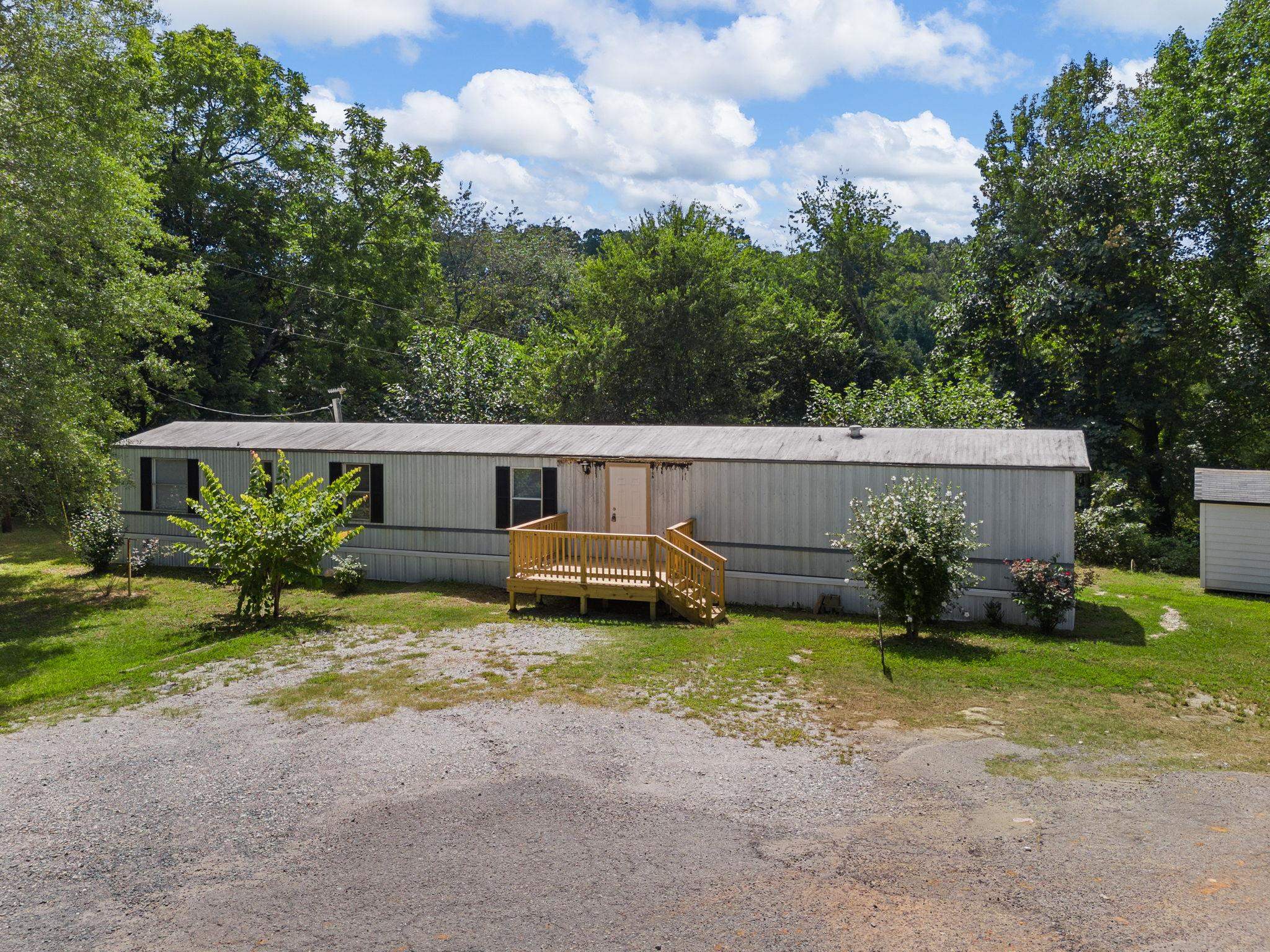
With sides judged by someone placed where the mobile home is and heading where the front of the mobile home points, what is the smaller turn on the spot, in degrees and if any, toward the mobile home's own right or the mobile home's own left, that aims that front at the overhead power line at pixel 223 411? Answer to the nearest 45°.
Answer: approximately 135° to the mobile home's own right

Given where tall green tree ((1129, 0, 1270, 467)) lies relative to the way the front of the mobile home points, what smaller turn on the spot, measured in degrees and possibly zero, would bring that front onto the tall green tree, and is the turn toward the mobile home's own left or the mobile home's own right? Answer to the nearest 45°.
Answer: approximately 135° to the mobile home's own left

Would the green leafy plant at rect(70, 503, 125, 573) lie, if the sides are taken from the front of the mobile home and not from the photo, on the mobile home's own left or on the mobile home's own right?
on the mobile home's own right

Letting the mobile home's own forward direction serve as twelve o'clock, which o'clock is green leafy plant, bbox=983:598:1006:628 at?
The green leafy plant is roughly at 10 o'clock from the mobile home.

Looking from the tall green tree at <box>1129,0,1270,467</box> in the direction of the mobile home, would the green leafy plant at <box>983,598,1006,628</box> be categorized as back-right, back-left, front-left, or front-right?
front-left

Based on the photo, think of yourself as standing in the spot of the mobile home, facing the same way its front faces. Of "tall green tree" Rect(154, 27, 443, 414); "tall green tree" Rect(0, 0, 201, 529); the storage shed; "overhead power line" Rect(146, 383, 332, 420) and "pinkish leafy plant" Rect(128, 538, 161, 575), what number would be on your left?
1

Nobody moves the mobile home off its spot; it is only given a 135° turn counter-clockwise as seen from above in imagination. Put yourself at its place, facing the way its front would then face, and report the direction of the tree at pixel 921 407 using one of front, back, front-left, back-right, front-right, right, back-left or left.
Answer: front

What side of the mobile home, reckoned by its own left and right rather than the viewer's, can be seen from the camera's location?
front

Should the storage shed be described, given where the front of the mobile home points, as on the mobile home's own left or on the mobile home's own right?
on the mobile home's own left

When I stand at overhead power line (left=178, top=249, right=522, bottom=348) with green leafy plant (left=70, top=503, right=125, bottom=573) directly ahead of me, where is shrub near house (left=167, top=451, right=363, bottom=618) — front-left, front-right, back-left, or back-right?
front-left

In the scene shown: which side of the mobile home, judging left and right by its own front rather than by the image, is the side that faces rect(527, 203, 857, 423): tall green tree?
back

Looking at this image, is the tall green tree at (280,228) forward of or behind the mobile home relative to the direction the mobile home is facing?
behind

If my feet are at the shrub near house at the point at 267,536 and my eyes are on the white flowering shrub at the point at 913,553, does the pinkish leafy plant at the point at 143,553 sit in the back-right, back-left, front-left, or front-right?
back-left

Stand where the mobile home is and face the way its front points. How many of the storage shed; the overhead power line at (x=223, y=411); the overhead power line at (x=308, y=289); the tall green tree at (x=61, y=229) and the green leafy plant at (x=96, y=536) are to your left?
1

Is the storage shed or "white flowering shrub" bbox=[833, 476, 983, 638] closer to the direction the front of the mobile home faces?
the white flowering shrub

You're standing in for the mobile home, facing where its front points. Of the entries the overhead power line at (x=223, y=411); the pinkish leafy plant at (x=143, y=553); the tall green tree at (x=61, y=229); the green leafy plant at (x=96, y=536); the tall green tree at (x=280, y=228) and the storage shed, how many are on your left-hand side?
1

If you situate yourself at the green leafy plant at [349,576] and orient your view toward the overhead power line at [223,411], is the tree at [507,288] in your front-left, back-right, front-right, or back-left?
front-right
